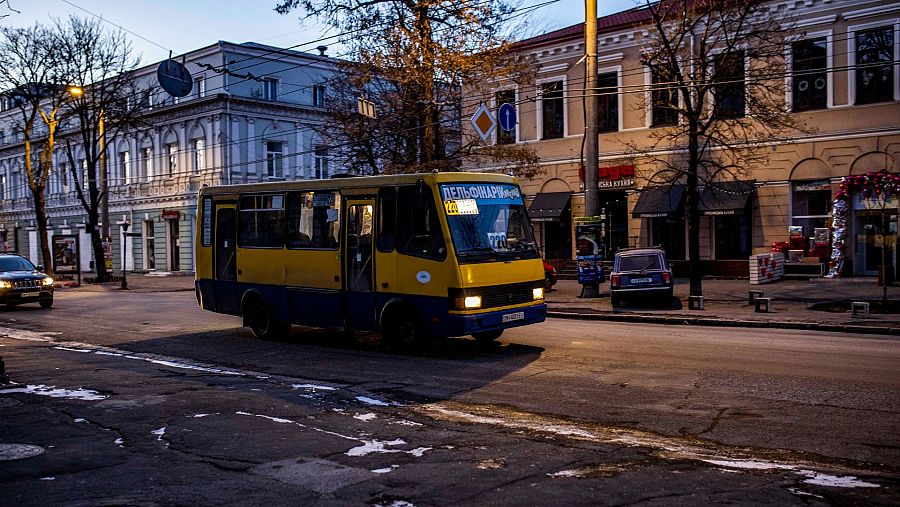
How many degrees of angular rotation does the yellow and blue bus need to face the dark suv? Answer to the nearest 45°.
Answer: approximately 180°

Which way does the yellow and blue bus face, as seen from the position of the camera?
facing the viewer and to the right of the viewer

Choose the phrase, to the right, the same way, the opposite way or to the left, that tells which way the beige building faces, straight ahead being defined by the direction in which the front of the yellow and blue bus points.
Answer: to the right

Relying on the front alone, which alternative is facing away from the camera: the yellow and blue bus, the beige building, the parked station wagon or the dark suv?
the parked station wagon

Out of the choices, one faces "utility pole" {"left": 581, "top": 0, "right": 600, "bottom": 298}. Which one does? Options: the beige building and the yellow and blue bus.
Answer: the beige building

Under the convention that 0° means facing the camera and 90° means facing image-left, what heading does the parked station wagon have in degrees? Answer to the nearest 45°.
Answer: approximately 180°

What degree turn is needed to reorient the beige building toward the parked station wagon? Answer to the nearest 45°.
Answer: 0° — it already faces it

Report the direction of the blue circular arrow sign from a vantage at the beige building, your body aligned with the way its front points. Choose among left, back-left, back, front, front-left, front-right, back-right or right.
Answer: front

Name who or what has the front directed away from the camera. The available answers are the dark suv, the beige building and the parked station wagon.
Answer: the parked station wagon

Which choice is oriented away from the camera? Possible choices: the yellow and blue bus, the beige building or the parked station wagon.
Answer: the parked station wagon

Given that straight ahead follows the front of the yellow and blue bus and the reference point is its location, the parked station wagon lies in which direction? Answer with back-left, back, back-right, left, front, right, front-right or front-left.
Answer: left

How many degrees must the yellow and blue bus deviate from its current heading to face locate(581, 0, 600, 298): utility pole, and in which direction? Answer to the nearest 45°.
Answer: approximately 90° to its left

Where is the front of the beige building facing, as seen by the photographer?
facing the viewer and to the left of the viewer

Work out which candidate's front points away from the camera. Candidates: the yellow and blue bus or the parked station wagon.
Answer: the parked station wagon

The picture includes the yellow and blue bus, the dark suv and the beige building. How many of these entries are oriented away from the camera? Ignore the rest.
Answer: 0

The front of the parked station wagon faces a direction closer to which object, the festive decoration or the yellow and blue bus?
the festive decoration
